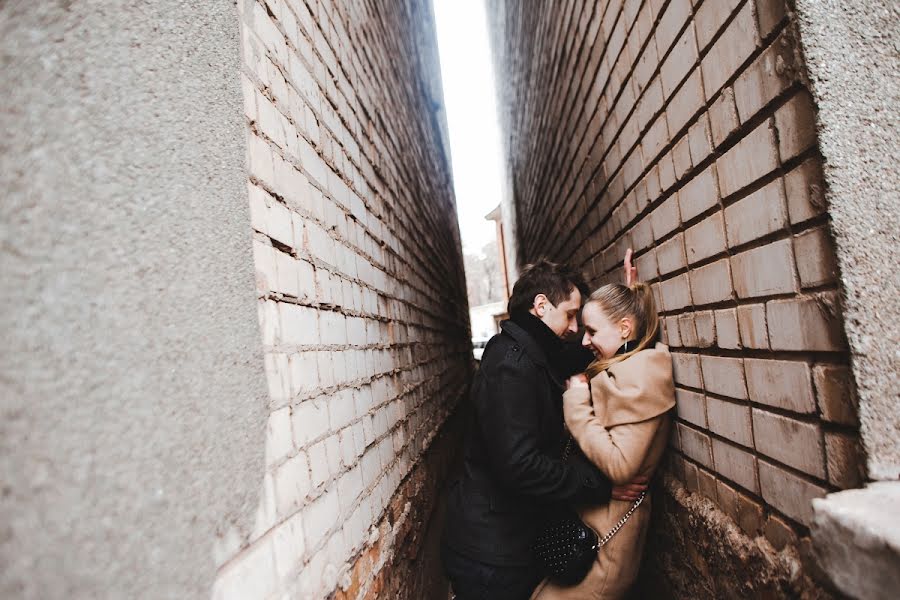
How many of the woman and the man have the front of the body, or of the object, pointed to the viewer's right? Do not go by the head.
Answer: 1

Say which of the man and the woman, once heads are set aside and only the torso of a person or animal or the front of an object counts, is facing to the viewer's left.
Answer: the woman

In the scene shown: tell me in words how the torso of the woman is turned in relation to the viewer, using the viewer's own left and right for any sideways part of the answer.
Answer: facing to the left of the viewer

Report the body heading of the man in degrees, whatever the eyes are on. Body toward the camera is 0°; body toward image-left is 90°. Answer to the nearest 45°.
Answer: approximately 270°

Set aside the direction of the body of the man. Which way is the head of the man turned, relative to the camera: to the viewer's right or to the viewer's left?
to the viewer's right

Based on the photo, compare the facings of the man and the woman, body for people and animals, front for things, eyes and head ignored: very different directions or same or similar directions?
very different directions
